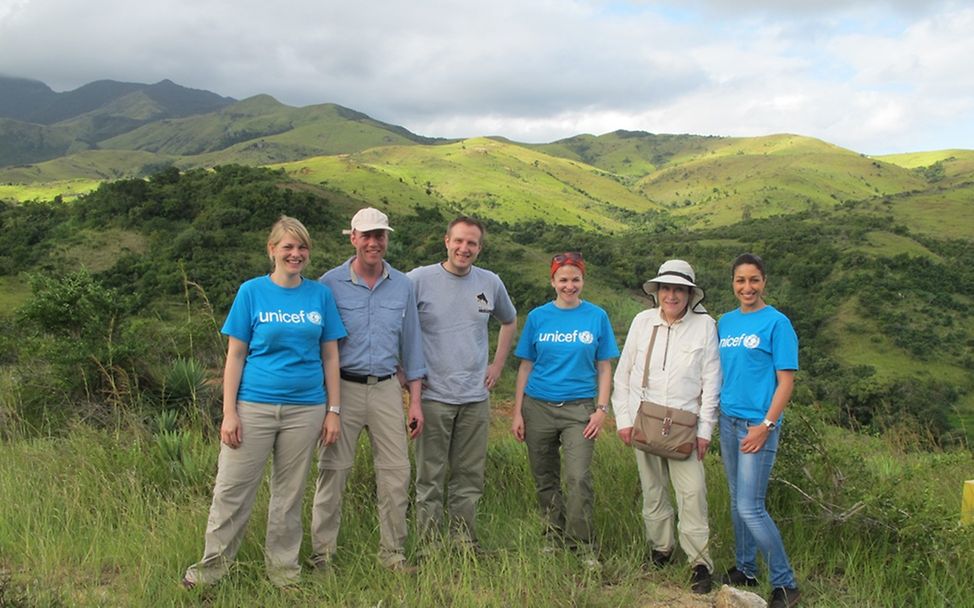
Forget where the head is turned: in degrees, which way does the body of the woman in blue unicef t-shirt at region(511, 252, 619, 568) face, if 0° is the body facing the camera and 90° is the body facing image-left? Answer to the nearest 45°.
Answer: approximately 0°

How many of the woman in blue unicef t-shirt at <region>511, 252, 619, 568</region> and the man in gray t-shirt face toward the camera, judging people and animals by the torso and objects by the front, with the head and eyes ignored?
2

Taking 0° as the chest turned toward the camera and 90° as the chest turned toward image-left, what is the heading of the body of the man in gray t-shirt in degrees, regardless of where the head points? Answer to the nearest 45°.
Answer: approximately 0°

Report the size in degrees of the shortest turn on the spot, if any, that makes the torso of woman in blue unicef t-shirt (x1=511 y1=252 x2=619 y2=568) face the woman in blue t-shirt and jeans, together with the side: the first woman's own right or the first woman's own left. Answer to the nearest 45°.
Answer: approximately 45° to the first woman's own left
